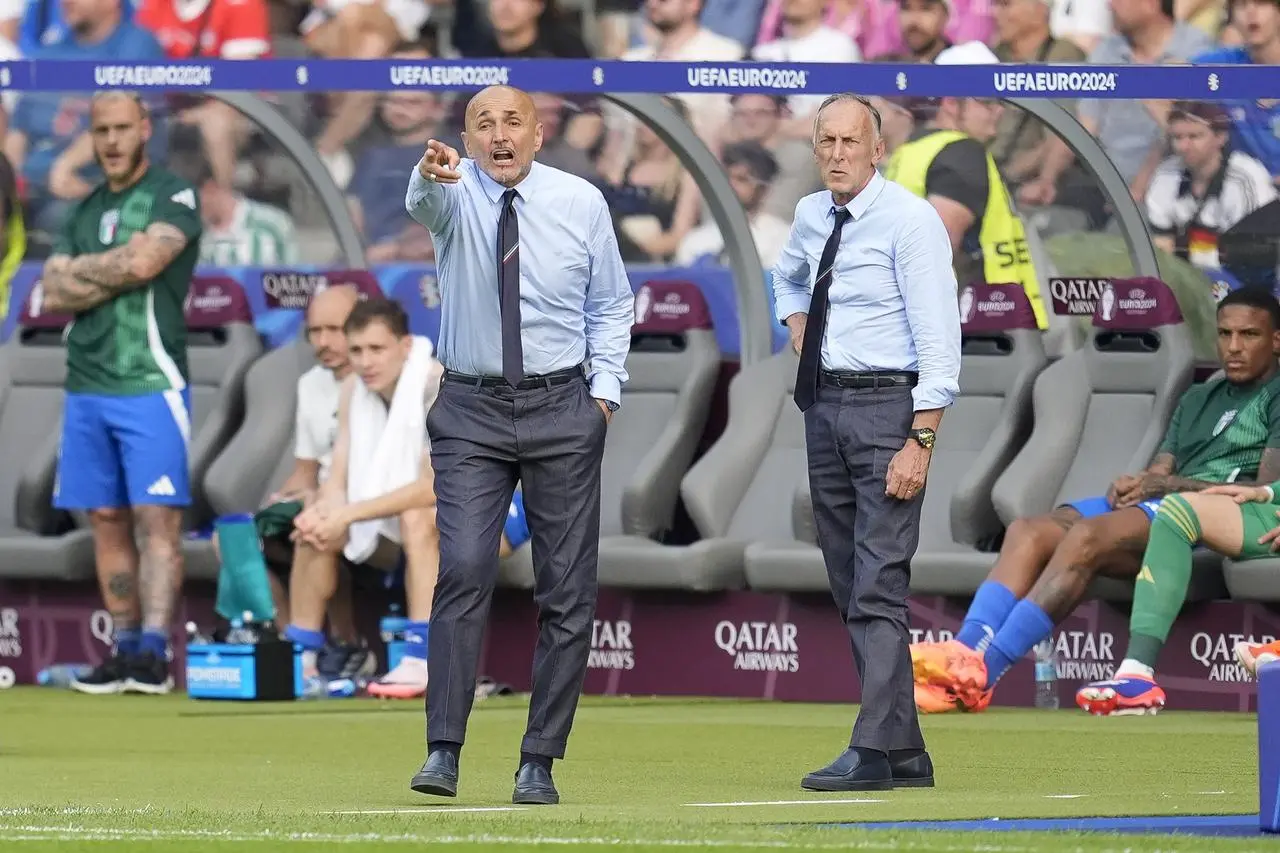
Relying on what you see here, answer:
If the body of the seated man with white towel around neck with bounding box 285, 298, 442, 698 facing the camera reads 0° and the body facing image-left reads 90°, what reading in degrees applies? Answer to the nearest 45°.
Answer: approximately 45°

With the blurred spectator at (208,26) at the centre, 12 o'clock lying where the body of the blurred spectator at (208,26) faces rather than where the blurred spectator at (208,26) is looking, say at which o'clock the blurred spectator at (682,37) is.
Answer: the blurred spectator at (682,37) is roughly at 10 o'clock from the blurred spectator at (208,26).

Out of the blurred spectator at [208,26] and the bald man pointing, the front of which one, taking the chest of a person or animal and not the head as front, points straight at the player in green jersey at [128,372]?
the blurred spectator

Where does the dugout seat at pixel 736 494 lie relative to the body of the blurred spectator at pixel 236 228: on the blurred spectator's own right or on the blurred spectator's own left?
on the blurred spectator's own left

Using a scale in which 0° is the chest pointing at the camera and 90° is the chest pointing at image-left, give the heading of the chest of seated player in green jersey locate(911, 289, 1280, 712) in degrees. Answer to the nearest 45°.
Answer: approximately 45°

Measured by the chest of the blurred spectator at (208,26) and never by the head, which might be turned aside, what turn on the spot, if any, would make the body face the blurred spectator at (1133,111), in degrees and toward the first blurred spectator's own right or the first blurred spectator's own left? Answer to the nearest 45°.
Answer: approximately 45° to the first blurred spectator's own left
